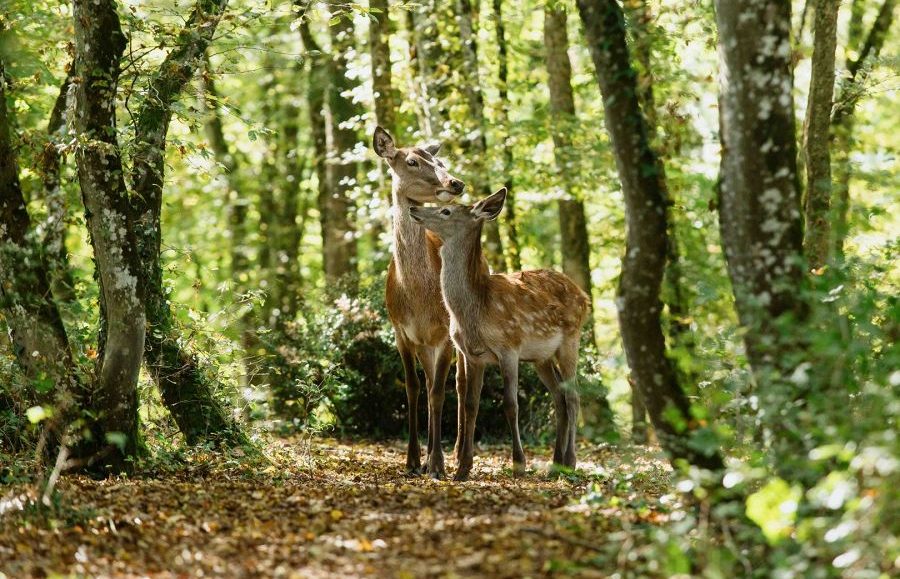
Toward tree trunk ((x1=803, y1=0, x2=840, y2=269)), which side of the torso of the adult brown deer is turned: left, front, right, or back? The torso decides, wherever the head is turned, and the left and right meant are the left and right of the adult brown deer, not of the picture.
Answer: left

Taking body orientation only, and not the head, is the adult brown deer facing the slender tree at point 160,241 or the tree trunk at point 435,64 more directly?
the slender tree

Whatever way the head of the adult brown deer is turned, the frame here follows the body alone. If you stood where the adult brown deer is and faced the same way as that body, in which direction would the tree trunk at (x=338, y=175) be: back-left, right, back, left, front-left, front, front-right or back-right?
back

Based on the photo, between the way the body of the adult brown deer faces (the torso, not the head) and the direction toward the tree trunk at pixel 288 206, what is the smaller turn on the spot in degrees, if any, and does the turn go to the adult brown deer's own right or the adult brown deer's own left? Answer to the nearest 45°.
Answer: approximately 180°

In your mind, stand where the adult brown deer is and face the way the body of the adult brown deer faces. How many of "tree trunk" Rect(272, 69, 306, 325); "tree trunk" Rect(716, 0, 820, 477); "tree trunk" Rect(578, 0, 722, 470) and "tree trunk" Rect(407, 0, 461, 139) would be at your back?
2

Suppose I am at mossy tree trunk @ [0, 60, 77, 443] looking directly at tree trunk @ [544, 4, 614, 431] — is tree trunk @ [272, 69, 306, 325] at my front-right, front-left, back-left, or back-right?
front-left

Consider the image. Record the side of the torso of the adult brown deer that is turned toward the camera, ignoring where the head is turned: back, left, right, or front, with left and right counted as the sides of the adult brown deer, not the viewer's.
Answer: front

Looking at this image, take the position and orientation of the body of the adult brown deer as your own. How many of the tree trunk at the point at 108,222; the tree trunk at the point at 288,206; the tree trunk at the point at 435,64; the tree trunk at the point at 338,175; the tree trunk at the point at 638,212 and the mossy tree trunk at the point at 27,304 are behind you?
3

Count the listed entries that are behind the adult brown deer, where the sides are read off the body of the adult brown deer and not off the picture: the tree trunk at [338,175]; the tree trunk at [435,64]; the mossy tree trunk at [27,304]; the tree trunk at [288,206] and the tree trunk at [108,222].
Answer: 3

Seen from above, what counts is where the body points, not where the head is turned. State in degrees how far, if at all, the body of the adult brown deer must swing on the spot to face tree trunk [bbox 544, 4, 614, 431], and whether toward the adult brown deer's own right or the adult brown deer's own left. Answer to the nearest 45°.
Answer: approximately 180°

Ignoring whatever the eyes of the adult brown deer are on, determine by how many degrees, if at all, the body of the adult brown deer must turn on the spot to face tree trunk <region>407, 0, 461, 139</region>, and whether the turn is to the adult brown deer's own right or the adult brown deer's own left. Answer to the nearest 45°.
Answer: approximately 180°

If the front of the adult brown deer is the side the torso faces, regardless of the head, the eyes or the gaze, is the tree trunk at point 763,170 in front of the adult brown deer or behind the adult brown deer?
in front
